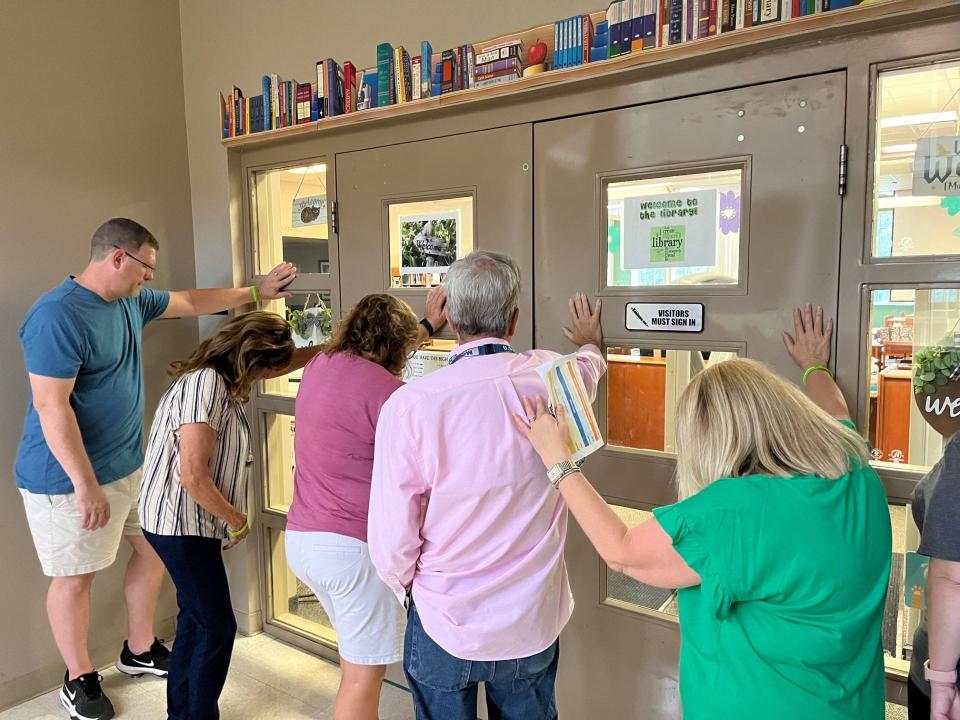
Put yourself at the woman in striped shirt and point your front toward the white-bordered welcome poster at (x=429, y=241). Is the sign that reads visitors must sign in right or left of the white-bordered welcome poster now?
right

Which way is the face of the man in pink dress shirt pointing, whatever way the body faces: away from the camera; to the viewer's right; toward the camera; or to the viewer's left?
away from the camera

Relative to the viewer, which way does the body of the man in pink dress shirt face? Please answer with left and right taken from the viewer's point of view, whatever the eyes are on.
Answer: facing away from the viewer

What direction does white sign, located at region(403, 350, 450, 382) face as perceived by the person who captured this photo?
facing the viewer

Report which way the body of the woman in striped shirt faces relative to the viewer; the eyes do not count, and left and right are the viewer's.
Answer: facing to the right of the viewer

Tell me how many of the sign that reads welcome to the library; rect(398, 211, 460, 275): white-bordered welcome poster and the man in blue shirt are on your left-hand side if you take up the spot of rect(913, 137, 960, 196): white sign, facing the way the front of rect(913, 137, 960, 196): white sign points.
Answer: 0

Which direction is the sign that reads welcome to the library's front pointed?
toward the camera

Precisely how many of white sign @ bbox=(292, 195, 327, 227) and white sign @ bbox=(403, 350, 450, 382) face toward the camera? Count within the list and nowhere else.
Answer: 2

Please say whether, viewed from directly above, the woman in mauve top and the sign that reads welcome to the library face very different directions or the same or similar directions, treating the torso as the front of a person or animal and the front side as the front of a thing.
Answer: very different directions

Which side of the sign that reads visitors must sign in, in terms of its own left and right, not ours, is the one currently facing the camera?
front

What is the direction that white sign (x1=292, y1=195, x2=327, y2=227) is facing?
toward the camera

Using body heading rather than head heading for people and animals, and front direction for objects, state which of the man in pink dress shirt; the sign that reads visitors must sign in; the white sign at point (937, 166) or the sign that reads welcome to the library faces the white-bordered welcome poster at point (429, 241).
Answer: the man in pink dress shirt

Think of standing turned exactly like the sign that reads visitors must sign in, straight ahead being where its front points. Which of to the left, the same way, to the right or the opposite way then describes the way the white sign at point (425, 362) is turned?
the same way
